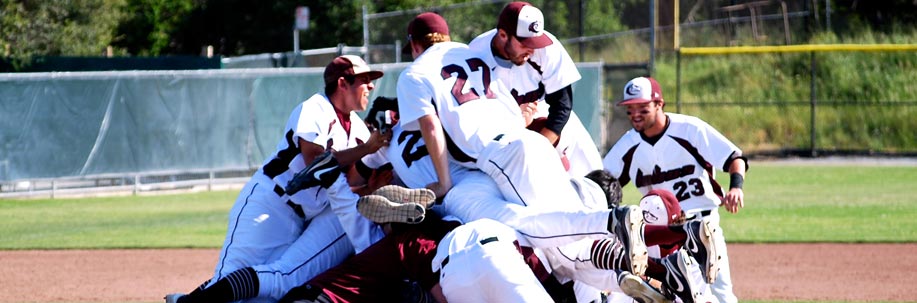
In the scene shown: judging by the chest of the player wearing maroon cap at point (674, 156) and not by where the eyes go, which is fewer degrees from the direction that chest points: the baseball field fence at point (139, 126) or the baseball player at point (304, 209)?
the baseball player

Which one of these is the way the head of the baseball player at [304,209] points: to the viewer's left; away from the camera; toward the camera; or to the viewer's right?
to the viewer's right

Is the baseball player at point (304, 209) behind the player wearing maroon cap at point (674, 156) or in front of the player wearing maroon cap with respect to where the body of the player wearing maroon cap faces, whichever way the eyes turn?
in front

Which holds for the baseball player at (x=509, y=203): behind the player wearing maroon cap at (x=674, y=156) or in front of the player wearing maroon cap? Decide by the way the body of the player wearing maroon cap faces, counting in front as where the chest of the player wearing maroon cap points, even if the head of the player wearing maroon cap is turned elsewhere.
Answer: in front

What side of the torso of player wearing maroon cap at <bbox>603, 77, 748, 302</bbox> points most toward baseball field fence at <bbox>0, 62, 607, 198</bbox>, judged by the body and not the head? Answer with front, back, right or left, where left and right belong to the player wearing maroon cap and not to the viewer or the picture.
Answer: right

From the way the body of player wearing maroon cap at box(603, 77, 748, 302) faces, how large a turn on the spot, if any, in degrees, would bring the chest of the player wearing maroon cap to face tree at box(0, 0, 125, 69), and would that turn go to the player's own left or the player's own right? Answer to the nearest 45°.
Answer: approximately 90° to the player's own right

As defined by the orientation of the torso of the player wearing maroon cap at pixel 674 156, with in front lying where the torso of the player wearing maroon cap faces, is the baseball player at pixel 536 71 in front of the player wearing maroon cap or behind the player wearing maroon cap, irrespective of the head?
in front

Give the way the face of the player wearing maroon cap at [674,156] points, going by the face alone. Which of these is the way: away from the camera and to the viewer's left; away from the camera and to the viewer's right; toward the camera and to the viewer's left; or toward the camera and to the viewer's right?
toward the camera and to the viewer's left

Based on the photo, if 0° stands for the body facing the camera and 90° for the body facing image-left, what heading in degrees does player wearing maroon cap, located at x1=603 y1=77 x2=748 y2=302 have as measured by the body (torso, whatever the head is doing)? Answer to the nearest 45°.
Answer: approximately 45°
